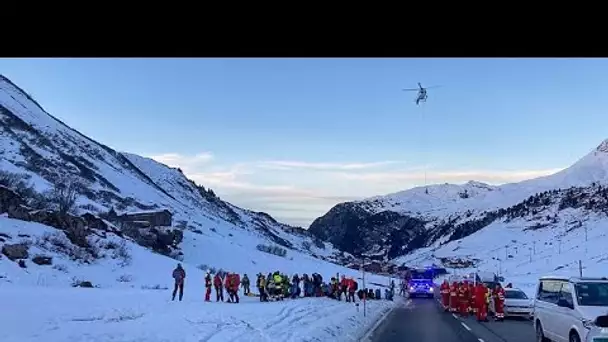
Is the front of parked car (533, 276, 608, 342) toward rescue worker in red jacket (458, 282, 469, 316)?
no

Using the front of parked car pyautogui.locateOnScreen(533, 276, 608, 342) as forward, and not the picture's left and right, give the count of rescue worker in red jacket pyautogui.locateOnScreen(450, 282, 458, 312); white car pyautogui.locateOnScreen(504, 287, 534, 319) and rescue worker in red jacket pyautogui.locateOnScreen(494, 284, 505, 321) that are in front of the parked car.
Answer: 0

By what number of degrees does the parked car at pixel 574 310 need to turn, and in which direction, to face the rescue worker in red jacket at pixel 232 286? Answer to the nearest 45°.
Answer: approximately 180°

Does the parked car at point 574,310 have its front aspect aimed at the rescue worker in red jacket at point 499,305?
no

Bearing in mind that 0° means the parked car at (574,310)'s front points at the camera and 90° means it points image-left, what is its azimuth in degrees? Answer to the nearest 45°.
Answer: approximately 315°

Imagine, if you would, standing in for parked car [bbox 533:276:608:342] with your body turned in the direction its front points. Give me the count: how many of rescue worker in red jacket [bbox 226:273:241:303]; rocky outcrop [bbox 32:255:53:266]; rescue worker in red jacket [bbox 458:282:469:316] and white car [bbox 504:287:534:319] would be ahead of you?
0

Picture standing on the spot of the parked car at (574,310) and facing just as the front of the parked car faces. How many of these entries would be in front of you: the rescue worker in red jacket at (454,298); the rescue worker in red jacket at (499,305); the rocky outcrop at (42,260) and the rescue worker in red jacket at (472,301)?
0

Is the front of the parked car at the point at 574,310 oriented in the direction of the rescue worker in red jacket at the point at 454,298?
no
